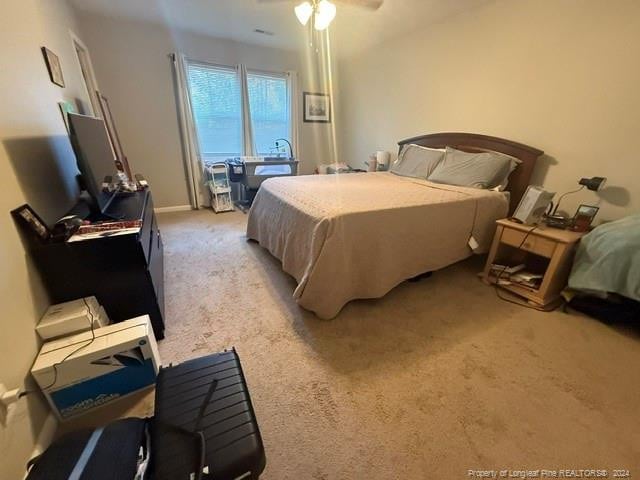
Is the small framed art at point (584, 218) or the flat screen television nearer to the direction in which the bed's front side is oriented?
the flat screen television

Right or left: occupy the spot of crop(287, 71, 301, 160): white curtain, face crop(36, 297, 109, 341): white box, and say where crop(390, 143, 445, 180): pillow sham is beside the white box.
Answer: left

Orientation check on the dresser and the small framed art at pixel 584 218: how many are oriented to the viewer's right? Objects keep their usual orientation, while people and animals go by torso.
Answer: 1

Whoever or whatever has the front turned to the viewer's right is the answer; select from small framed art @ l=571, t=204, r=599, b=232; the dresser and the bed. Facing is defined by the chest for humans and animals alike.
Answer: the dresser

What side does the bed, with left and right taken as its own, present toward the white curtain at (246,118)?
right

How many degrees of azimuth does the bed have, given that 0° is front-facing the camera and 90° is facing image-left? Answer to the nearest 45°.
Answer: approximately 45°

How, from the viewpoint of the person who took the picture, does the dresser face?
facing to the right of the viewer

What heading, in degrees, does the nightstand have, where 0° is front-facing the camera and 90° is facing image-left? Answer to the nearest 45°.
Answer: approximately 45°
